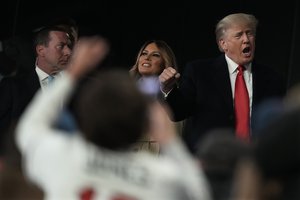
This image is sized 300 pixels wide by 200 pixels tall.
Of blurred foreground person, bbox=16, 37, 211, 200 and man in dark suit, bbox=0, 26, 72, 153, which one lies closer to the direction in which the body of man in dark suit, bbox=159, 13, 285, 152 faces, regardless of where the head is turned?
the blurred foreground person

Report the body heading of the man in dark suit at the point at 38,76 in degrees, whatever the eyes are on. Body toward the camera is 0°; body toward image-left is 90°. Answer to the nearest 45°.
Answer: approximately 315°

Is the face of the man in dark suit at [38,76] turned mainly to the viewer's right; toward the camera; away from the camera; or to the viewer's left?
to the viewer's right

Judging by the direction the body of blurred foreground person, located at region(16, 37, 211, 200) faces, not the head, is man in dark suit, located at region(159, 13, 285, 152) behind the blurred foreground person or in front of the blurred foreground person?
in front

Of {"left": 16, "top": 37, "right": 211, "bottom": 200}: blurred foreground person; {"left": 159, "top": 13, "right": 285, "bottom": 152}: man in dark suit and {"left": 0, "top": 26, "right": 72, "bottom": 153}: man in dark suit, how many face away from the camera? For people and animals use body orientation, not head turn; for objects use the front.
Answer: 1

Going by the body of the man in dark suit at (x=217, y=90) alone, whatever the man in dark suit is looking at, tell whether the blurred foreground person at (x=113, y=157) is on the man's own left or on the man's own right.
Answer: on the man's own right

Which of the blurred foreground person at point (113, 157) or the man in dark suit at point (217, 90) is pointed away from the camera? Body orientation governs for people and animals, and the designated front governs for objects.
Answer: the blurred foreground person

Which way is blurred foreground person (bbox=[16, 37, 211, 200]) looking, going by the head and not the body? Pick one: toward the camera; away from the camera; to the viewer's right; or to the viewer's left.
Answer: away from the camera

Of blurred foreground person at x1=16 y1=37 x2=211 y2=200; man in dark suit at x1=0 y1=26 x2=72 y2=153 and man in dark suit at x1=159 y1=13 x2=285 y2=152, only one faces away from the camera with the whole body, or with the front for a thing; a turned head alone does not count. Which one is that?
the blurred foreground person

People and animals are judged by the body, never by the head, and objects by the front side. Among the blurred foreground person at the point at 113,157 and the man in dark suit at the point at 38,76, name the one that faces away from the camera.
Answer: the blurred foreground person

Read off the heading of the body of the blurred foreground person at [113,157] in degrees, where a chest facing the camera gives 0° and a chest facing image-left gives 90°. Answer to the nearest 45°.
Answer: approximately 180°

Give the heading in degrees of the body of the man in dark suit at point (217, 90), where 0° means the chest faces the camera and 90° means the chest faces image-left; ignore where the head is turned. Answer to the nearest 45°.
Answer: approximately 315°

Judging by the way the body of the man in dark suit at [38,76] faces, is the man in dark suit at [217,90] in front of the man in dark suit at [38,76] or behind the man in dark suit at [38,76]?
in front

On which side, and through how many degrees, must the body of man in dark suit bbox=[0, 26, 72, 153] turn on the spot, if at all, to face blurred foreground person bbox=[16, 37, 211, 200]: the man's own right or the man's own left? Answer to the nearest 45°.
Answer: approximately 45° to the man's own right
